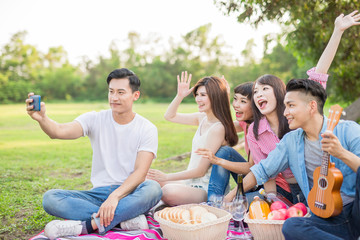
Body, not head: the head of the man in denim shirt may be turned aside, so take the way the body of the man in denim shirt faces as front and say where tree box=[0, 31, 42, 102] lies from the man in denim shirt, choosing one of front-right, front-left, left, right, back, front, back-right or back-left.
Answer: right

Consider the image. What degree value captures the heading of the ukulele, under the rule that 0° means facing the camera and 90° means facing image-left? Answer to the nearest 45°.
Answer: approximately 45°

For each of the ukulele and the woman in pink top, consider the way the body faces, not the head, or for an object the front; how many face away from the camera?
0

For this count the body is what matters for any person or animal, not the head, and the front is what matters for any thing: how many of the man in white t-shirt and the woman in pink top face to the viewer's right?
0

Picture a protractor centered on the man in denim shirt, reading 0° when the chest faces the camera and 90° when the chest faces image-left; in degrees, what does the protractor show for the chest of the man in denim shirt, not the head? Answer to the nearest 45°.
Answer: approximately 45°

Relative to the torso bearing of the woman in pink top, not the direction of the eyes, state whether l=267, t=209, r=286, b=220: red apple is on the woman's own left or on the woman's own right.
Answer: on the woman's own left

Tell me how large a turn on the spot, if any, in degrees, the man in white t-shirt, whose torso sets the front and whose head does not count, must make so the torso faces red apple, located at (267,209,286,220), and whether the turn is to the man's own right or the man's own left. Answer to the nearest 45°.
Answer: approximately 90° to the man's own left
